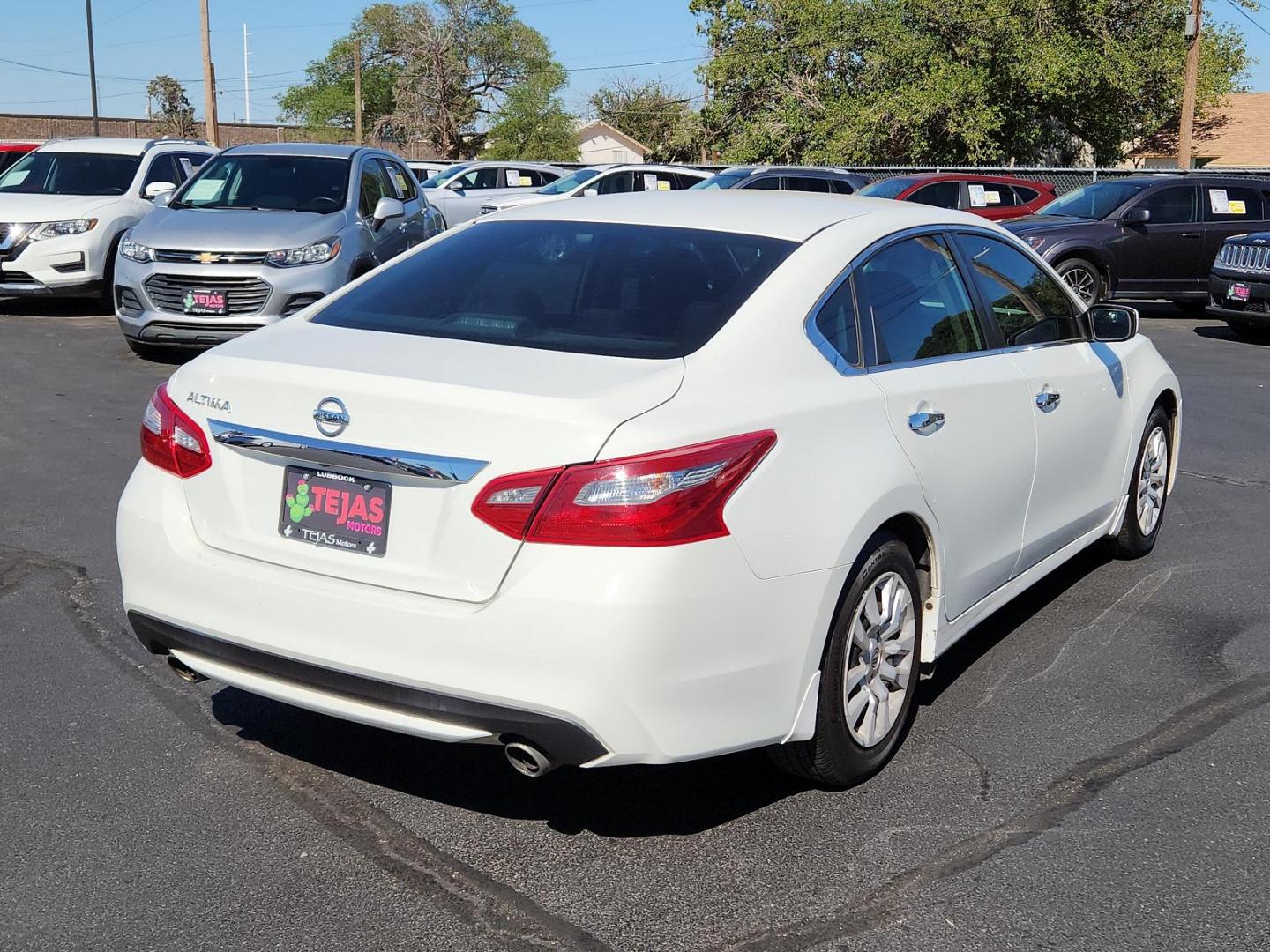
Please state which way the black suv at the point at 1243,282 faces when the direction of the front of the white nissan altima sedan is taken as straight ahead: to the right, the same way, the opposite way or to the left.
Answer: the opposite way

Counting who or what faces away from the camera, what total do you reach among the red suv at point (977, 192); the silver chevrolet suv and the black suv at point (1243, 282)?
0

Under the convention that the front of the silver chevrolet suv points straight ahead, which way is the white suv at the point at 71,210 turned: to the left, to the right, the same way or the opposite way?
the same way

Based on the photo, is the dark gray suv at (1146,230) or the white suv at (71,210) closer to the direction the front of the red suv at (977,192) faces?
the white suv

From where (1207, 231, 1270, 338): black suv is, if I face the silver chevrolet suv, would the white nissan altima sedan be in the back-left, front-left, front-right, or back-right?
front-left

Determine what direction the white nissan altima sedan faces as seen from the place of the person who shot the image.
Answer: facing away from the viewer and to the right of the viewer

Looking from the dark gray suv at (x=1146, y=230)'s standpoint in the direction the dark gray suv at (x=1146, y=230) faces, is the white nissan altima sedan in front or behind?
in front

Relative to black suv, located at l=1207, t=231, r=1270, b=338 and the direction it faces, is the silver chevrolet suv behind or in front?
in front

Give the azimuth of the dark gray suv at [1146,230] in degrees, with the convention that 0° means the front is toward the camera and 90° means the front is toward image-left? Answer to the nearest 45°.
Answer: approximately 45°

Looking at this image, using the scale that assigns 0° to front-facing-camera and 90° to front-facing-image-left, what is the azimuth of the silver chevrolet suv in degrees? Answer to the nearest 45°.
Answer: approximately 45°

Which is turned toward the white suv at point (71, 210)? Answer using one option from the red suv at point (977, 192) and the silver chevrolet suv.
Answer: the red suv

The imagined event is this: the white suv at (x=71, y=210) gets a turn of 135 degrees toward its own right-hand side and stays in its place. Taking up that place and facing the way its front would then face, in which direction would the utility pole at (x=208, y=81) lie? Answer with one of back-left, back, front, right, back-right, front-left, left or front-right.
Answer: front

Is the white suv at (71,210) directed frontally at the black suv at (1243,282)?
no

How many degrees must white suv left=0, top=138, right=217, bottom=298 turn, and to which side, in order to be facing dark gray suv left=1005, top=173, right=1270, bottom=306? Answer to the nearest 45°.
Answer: approximately 135° to its left

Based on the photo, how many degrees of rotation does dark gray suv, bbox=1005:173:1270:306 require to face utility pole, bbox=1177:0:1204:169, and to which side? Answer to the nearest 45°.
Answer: approximately 135° to its right

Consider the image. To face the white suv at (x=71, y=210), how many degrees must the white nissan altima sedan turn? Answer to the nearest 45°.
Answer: approximately 90° to its left

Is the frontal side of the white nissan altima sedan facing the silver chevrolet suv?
no

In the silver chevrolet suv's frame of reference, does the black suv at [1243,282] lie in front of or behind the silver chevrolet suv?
behind

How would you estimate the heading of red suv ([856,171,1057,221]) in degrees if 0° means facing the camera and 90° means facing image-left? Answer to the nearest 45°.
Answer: approximately 45°

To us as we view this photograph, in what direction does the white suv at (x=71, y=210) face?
facing the viewer and to the left of the viewer
